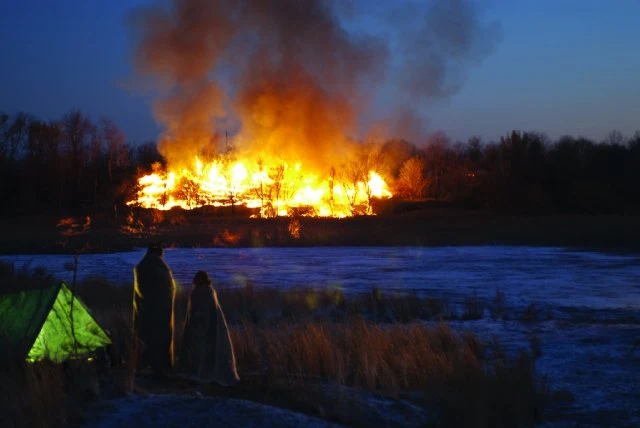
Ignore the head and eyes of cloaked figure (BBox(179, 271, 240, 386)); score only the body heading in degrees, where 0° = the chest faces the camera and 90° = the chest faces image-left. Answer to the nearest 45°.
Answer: approximately 180°

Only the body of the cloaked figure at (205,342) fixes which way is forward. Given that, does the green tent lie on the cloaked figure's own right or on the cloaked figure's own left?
on the cloaked figure's own left

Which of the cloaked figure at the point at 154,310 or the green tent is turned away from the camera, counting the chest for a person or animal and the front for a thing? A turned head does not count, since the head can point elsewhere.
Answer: the cloaked figure

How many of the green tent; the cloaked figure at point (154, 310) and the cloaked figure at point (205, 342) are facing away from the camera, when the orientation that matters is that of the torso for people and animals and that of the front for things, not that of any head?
2

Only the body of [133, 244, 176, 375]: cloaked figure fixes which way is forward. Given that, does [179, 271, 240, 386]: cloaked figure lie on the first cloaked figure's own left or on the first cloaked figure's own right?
on the first cloaked figure's own right

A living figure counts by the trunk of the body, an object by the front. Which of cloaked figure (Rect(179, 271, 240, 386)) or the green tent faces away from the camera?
the cloaked figure

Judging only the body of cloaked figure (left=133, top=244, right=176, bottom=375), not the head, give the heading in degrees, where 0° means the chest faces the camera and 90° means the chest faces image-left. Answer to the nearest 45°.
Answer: approximately 180°

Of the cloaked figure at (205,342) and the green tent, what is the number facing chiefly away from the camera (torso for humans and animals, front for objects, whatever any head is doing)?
1

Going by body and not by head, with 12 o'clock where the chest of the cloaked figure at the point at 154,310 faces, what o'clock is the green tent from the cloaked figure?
The green tent is roughly at 10 o'clock from the cloaked figure.
